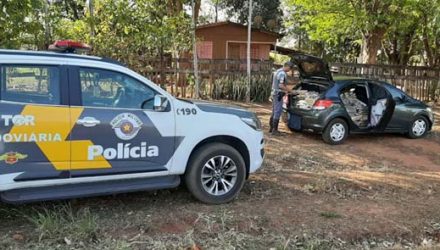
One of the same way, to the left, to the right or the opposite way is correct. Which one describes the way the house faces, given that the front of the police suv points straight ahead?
to the right

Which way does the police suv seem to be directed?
to the viewer's right

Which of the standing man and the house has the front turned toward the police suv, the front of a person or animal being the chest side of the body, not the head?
the house

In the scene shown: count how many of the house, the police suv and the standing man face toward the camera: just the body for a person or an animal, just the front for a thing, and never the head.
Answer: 1

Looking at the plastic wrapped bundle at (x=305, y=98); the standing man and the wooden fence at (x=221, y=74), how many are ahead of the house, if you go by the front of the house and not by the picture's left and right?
3

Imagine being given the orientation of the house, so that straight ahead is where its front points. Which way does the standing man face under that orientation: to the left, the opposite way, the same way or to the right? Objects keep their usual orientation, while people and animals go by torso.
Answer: to the left

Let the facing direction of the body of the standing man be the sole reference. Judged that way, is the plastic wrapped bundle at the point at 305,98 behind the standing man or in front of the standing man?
in front

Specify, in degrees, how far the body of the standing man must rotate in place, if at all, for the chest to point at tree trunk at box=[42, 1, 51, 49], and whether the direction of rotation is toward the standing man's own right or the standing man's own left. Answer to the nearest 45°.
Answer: approximately 180°

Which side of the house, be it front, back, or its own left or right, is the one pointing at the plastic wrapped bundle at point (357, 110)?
front

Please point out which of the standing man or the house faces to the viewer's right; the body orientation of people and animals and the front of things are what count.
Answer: the standing man

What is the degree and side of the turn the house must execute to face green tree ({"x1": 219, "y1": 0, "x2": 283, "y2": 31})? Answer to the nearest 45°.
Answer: approximately 180°

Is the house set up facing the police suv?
yes

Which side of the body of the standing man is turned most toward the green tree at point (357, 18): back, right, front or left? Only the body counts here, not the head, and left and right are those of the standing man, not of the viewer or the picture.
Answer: left

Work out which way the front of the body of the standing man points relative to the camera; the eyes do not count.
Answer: to the viewer's right

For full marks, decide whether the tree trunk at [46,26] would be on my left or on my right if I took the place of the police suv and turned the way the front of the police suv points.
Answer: on my left

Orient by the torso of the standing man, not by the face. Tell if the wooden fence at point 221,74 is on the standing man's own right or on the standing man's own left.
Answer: on the standing man's own left
